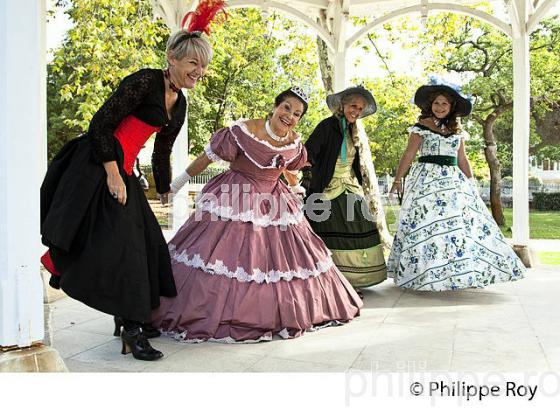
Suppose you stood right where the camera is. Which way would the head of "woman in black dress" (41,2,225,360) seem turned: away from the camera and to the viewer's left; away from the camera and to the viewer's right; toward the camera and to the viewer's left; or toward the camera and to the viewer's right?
toward the camera and to the viewer's right

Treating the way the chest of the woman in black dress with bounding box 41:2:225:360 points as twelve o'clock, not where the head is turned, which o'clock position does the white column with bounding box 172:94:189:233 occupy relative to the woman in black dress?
The white column is roughly at 8 o'clock from the woman in black dress.

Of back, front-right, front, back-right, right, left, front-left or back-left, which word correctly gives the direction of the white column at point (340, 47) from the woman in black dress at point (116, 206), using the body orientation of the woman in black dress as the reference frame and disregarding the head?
left

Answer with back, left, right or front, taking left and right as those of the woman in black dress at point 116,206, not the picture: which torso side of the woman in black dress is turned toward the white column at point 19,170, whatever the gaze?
back

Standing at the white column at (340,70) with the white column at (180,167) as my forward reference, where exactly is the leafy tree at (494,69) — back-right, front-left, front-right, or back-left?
back-right

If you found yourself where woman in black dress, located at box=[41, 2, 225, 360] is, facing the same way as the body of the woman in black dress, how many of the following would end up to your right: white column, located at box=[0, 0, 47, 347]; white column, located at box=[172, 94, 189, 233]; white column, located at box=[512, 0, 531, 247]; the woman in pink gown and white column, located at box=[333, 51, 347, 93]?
1

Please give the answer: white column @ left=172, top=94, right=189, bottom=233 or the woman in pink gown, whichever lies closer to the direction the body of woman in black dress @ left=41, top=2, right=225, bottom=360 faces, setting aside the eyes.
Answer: the woman in pink gown

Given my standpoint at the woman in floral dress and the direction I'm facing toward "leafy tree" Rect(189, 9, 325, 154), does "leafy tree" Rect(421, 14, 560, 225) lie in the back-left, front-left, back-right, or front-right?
front-right

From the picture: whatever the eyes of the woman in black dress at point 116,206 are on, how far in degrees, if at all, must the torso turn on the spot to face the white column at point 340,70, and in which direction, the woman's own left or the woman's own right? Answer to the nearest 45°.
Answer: approximately 90° to the woman's own left

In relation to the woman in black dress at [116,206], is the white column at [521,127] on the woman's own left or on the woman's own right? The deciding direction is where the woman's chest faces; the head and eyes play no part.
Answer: on the woman's own left

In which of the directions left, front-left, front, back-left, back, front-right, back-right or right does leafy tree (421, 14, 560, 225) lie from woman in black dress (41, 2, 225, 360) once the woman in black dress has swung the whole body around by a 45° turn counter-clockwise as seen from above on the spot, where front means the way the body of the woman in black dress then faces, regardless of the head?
front-left

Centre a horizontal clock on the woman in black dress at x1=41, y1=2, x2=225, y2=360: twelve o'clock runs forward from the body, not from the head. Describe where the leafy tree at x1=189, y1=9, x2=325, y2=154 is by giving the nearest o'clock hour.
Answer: The leafy tree is roughly at 8 o'clock from the woman in black dress.

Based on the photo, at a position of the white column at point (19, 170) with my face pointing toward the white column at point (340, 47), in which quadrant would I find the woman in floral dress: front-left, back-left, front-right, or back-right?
front-right
